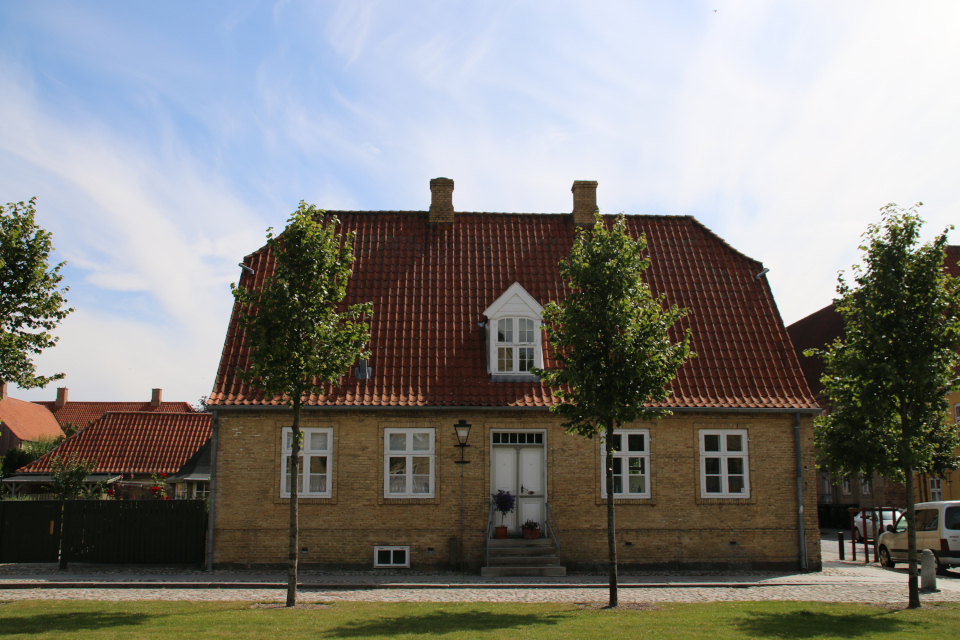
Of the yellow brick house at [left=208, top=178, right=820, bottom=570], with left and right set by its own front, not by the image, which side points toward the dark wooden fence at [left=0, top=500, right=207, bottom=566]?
right

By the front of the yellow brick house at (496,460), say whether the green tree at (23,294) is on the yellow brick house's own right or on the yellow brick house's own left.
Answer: on the yellow brick house's own right

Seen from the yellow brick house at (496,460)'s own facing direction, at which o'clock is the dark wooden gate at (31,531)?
The dark wooden gate is roughly at 3 o'clock from the yellow brick house.

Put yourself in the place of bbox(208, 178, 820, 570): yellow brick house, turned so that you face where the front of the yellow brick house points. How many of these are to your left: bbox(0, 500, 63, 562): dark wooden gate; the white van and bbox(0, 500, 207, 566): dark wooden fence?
1

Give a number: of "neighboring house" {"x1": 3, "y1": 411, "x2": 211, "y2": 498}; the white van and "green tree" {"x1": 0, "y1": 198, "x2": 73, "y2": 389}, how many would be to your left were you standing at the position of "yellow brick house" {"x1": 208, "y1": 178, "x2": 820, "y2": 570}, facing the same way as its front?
1

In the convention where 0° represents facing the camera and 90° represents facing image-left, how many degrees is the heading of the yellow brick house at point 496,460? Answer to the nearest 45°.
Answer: approximately 0°

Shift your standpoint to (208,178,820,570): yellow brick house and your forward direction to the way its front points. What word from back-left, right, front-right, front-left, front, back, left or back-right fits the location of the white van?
left

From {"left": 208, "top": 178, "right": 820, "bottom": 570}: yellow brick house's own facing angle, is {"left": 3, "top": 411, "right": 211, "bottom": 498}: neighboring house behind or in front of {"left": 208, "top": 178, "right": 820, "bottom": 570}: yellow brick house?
behind
